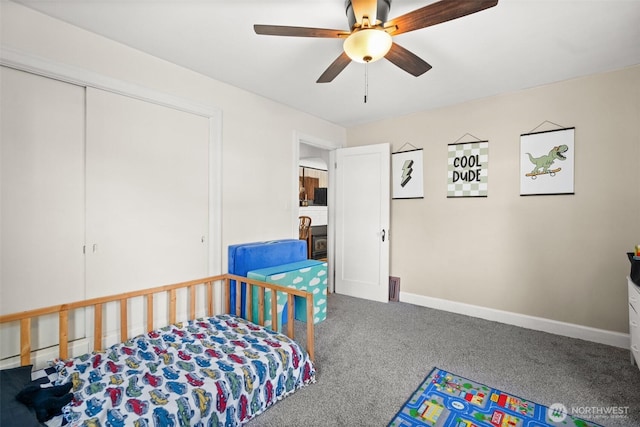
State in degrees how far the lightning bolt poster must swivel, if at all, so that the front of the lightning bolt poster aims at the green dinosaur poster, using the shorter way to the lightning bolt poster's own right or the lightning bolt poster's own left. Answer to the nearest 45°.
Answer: approximately 90° to the lightning bolt poster's own left

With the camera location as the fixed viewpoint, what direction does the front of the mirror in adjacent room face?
facing the viewer and to the right of the viewer

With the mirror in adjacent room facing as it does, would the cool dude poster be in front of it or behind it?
in front

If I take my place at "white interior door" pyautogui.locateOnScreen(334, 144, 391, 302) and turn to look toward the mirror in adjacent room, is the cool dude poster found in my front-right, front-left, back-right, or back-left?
back-right

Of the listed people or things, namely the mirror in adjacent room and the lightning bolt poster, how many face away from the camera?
0

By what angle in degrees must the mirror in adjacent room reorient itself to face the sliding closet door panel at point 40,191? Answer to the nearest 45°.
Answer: approximately 45° to its right

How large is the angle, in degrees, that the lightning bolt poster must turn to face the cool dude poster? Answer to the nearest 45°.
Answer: approximately 90° to its left

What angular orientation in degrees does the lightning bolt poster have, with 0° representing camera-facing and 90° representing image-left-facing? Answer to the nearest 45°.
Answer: approximately 45°

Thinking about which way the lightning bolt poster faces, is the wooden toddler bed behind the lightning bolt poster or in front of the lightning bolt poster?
in front
